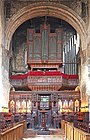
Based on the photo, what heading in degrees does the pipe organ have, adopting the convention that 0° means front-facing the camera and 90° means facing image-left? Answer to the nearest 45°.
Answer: approximately 0°
